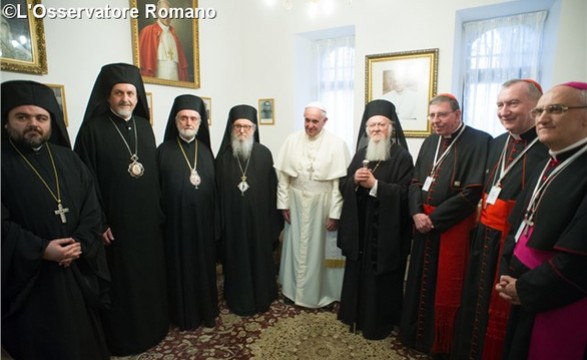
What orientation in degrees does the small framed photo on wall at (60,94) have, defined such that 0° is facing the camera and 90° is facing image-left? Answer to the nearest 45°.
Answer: approximately 315°

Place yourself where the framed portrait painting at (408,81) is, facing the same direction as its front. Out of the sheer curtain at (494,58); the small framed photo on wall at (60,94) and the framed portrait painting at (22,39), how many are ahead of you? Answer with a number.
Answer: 2

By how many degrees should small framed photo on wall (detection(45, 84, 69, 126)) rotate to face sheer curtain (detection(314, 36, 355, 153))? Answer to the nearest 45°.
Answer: approximately 45° to its left

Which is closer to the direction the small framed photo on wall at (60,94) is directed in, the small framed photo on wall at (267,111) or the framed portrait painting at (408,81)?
the framed portrait painting

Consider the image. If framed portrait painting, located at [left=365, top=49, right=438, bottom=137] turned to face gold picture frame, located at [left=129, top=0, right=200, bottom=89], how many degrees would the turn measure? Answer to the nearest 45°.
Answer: approximately 45° to its right

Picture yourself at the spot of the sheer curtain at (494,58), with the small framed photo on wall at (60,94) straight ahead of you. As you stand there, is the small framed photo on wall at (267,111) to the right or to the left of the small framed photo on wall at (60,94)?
right
